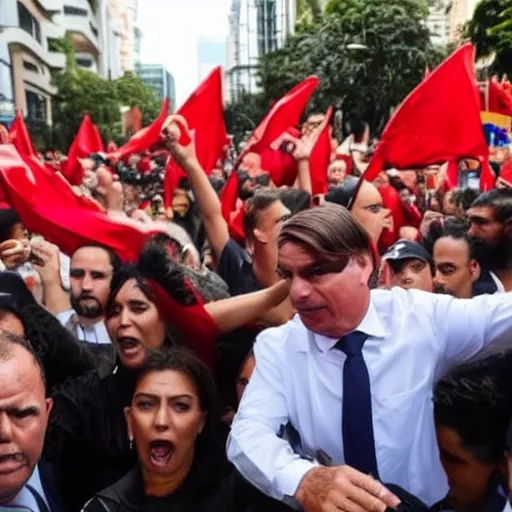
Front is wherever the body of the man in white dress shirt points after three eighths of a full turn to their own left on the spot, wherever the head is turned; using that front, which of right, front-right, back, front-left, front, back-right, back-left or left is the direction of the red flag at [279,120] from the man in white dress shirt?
front-left

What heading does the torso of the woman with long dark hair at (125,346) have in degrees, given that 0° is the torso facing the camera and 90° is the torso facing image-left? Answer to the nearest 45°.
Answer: approximately 45°

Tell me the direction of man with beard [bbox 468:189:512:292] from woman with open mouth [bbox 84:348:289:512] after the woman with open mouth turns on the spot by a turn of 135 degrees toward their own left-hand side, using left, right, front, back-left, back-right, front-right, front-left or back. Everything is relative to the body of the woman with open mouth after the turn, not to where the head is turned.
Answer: front

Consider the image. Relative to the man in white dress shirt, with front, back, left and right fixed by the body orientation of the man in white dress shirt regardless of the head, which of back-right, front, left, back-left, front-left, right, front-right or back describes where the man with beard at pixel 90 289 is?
back-right

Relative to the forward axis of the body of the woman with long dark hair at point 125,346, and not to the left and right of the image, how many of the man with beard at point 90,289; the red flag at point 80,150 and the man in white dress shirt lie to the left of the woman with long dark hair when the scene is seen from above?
1

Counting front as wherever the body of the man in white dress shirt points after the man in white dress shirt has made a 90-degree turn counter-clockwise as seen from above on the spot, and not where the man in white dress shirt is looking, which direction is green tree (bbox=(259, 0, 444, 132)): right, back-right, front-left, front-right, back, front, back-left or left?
left

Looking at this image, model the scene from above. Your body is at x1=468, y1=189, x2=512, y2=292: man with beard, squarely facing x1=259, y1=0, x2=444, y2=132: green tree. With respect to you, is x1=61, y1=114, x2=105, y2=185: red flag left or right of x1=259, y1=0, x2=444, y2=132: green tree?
left

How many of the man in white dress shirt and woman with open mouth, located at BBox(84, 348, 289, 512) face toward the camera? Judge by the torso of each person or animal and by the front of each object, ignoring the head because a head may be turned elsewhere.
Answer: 2

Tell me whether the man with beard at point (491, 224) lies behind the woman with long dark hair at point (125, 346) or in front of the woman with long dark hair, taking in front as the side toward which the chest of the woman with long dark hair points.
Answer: behind

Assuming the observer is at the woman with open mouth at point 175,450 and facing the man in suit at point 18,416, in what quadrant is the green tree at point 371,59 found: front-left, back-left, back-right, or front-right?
back-right

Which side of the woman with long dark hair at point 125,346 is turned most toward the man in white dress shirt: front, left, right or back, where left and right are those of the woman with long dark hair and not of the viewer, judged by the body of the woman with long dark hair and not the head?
left

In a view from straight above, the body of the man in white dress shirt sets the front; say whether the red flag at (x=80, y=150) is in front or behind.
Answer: behind

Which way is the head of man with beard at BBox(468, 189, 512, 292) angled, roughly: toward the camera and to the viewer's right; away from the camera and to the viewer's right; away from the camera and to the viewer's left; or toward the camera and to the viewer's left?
toward the camera and to the viewer's left
